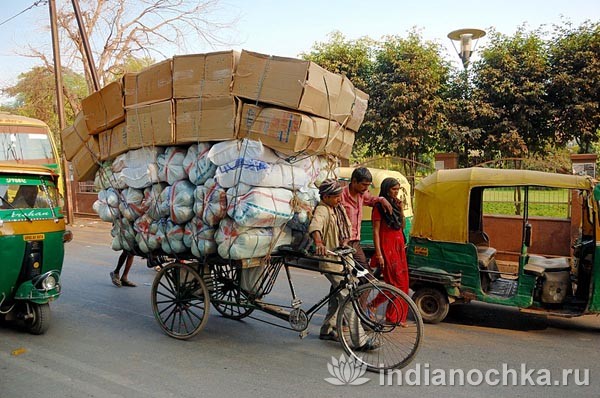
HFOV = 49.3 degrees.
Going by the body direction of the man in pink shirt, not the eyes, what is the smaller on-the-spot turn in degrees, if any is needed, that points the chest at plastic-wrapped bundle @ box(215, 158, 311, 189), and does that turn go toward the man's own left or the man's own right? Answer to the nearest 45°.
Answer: approximately 90° to the man's own right

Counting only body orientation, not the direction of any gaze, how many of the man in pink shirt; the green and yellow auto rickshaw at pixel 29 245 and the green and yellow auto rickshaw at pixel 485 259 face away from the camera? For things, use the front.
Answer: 0

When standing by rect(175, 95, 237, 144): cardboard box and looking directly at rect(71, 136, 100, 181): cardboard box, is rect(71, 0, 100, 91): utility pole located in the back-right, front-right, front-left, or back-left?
front-right

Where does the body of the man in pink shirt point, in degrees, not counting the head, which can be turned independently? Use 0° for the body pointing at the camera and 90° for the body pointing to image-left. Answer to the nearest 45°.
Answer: approximately 315°

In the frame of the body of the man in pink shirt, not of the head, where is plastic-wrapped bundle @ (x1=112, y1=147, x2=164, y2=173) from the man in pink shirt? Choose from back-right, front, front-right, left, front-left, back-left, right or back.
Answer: back-right

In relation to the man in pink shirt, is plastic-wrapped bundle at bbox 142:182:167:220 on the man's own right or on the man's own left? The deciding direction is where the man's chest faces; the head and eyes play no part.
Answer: on the man's own right

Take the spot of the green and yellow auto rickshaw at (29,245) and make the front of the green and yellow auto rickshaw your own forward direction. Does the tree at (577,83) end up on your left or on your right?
on your left

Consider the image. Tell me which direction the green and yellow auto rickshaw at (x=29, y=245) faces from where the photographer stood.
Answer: facing the viewer and to the right of the viewer
